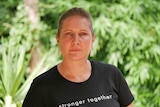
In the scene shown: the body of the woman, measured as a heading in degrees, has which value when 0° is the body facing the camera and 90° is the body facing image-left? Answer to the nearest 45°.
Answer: approximately 0°
